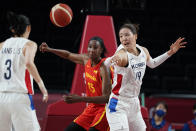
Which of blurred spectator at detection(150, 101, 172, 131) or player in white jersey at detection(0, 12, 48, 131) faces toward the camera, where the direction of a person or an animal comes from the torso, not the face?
the blurred spectator

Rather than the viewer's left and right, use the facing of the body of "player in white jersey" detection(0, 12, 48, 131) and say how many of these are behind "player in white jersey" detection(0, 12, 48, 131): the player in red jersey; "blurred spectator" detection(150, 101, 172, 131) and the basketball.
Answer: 0

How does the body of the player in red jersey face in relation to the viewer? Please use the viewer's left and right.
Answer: facing the viewer and to the left of the viewer

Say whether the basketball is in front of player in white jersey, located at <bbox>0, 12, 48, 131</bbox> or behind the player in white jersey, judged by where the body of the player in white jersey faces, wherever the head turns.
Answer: in front

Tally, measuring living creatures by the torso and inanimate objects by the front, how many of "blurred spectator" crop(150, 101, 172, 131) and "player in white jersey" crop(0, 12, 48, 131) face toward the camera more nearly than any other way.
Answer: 1

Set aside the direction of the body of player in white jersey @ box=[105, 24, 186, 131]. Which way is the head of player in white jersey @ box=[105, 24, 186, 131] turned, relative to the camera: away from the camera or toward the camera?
toward the camera

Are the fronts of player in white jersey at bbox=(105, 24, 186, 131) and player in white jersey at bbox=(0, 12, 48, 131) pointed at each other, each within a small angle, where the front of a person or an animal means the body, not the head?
no

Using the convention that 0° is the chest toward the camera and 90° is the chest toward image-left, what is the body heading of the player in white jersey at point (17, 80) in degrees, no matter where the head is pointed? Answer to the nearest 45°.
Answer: approximately 225°

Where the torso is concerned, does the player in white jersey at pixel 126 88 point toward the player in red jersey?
no

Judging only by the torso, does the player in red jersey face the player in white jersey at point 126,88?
no

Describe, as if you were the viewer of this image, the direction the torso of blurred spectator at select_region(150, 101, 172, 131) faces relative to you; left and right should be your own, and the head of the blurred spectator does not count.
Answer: facing the viewer

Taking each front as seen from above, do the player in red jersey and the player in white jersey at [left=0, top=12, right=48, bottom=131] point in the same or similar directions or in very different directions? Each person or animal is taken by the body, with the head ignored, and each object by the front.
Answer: very different directions

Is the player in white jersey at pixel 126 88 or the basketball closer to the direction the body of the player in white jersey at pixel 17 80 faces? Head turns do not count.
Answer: the basketball

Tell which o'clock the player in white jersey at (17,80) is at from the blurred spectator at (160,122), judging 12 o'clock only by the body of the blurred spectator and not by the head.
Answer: The player in white jersey is roughly at 1 o'clock from the blurred spectator.
